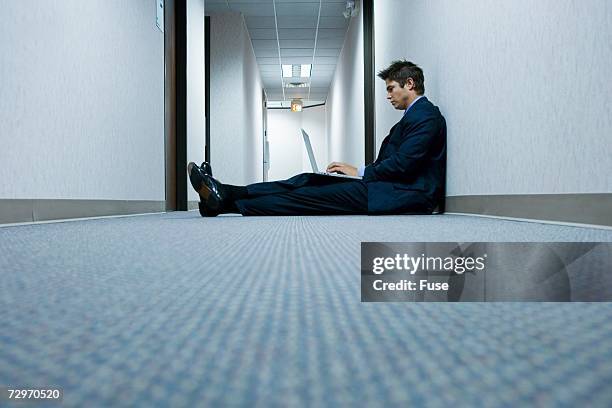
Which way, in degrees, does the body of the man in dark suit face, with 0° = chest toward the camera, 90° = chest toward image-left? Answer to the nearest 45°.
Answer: approximately 90°

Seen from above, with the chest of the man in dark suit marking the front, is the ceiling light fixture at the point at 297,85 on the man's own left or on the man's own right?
on the man's own right

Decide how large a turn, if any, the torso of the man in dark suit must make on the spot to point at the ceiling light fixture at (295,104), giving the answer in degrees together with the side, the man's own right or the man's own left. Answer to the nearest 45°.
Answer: approximately 90° to the man's own right

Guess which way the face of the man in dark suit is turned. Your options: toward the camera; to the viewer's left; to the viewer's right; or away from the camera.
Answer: to the viewer's left
